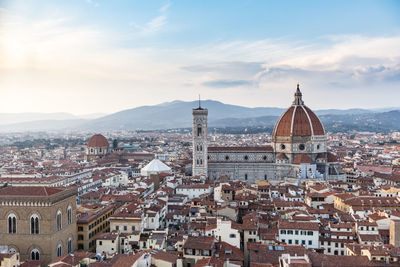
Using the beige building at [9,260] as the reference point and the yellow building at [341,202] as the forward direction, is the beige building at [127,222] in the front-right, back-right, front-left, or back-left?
front-left

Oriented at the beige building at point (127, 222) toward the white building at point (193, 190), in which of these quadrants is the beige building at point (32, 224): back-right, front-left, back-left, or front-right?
back-left

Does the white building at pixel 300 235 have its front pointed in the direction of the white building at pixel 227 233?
no

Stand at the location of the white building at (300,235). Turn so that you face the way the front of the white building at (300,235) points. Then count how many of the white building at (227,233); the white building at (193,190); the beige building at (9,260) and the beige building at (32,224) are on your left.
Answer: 0

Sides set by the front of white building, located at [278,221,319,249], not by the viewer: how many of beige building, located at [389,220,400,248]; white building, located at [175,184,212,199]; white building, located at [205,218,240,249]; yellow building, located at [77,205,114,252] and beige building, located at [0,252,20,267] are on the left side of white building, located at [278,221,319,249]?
1

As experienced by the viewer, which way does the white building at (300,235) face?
facing the viewer

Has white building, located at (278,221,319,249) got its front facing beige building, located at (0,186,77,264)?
no

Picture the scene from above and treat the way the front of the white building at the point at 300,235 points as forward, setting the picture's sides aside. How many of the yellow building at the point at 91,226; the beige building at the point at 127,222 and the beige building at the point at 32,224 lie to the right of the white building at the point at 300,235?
3

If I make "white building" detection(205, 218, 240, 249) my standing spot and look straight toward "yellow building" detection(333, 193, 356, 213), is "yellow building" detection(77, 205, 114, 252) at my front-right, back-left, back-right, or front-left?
back-left

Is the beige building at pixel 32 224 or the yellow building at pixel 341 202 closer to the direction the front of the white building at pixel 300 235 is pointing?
the beige building

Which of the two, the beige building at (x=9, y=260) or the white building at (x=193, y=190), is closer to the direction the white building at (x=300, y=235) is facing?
the beige building

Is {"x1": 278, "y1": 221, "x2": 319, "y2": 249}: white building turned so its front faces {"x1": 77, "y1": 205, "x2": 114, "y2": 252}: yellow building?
no

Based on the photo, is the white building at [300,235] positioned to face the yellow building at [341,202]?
no

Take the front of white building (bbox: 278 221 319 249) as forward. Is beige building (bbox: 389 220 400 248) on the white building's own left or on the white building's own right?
on the white building's own left

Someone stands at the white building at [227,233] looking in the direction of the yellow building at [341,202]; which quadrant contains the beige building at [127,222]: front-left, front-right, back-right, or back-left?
back-left

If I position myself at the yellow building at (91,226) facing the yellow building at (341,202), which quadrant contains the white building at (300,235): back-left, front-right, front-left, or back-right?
front-right

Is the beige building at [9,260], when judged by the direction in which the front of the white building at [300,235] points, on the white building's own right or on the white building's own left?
on the white building's own right
